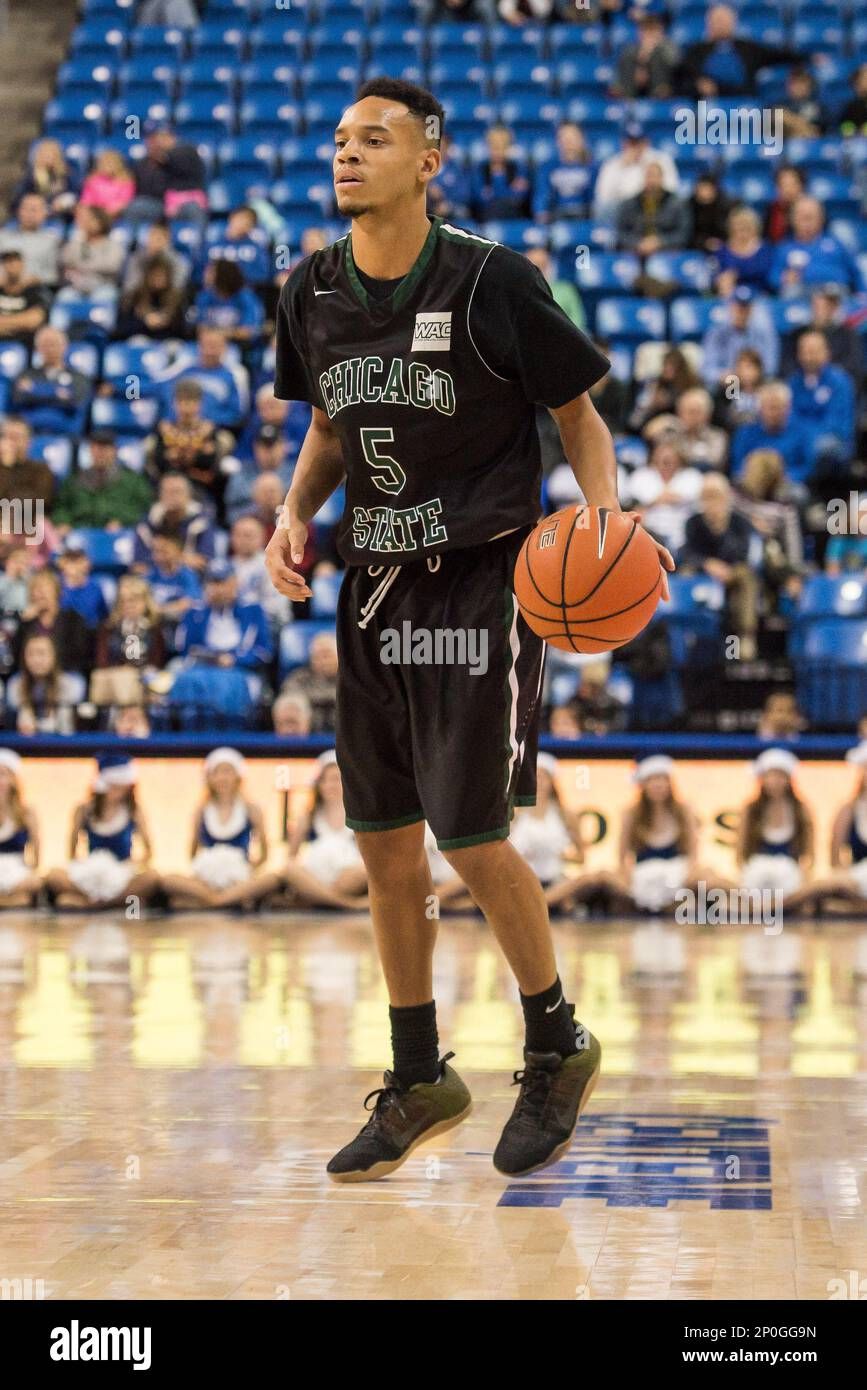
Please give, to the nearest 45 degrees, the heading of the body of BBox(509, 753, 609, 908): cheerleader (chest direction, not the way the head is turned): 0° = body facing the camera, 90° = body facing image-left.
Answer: approximately 0°

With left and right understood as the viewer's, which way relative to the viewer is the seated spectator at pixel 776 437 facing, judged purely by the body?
facing the viewer

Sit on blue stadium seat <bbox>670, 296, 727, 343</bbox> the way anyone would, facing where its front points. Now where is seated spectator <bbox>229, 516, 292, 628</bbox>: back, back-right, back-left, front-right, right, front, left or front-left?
front-right

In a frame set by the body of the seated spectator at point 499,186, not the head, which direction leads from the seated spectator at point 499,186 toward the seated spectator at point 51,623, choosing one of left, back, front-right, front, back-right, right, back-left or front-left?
front-right

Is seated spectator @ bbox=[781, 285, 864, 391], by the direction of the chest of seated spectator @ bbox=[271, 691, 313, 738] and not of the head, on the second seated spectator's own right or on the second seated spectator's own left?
on the second seated spectator's own left

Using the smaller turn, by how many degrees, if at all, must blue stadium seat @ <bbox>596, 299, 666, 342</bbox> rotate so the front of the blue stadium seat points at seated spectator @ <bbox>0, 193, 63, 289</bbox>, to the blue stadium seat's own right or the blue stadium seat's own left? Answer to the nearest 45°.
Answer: approximately 90° to the blue stadium seat's own right

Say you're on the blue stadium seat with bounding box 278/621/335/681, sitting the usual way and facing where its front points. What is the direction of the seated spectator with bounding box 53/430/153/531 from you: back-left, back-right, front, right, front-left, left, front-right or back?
back-right

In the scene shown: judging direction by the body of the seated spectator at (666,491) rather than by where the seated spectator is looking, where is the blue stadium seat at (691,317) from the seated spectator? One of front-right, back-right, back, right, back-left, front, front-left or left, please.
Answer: back

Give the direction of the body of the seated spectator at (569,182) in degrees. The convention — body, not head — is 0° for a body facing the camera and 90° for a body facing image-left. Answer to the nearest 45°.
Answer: approximately 0°

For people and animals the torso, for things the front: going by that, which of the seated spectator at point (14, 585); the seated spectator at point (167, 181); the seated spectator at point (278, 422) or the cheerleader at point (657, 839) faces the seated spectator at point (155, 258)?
the seated spectator at point (167, 181)

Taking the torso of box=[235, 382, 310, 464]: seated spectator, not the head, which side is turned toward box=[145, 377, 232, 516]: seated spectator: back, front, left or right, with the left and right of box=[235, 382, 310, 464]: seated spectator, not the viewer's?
right

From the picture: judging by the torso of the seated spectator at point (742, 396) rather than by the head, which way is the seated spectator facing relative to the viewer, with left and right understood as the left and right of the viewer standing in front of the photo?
facing the viewer and to the left of the viewer

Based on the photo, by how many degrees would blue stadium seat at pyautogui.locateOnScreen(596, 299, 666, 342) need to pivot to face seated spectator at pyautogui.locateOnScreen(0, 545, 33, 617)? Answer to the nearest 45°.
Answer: approximately 45° to its right
